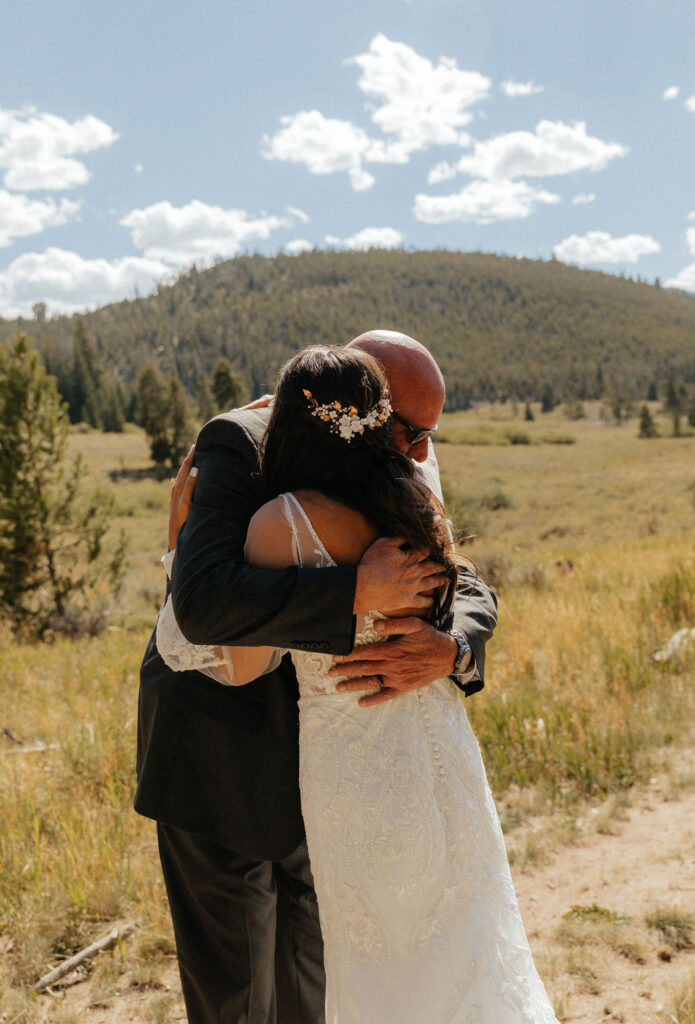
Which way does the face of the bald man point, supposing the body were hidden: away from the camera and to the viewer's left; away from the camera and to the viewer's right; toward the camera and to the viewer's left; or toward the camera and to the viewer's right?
toward the camera and to the viewer's right

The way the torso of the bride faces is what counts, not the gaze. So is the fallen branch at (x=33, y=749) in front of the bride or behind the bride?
in front

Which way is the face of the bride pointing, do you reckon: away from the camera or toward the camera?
away from the camera

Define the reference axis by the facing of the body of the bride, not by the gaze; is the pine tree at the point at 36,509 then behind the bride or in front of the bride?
in front

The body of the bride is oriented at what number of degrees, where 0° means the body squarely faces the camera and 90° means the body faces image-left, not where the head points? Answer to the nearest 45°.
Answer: approximately 135°
